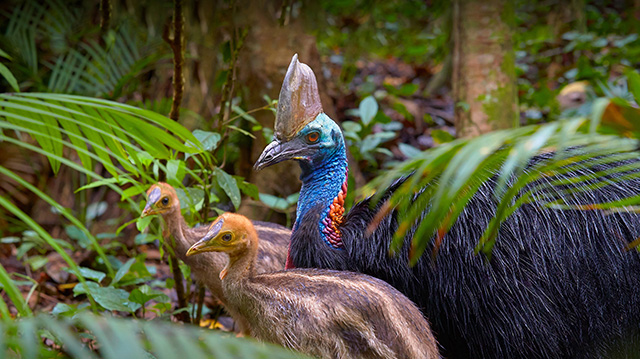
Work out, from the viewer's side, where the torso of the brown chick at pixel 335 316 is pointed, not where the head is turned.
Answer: to the viewer's left

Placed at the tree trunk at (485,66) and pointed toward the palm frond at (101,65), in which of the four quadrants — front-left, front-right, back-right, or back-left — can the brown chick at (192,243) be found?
front-left

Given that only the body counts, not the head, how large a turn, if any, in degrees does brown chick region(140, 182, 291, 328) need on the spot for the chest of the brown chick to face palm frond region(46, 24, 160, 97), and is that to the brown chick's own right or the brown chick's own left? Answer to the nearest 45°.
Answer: approximately 90° to the brown chick's own right

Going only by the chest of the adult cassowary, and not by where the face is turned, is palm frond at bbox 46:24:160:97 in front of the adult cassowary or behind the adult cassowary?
in front

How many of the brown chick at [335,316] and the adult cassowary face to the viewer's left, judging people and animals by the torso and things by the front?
2

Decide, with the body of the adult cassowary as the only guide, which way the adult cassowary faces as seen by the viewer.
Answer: to the viewer's left

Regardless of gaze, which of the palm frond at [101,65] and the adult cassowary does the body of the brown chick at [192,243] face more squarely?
the palm frond

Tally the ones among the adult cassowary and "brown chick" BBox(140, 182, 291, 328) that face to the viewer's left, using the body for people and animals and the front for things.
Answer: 2

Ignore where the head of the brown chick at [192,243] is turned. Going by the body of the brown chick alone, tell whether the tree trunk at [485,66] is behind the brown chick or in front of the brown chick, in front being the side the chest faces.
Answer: behind

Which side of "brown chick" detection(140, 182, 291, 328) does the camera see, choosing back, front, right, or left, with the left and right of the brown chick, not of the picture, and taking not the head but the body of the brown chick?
left

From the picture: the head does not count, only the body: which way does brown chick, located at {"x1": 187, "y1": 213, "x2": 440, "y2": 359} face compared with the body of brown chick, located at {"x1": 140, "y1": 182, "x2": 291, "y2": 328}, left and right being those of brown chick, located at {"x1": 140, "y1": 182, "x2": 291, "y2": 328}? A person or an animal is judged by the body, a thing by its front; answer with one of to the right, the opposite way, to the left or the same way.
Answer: the same way

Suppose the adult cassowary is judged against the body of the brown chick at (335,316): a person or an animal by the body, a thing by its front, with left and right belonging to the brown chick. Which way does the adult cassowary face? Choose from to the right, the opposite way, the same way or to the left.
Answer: the same way

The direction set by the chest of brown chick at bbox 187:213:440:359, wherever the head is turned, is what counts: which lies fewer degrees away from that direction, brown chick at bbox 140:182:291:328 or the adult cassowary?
the brown chick

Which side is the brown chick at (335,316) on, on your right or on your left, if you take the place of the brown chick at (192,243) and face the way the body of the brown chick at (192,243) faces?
on your left

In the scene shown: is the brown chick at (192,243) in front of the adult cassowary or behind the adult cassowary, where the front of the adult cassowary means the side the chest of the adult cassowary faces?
in front

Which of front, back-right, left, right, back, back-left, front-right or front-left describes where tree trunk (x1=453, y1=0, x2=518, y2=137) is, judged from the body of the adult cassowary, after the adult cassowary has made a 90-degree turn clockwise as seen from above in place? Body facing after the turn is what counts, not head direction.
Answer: front
